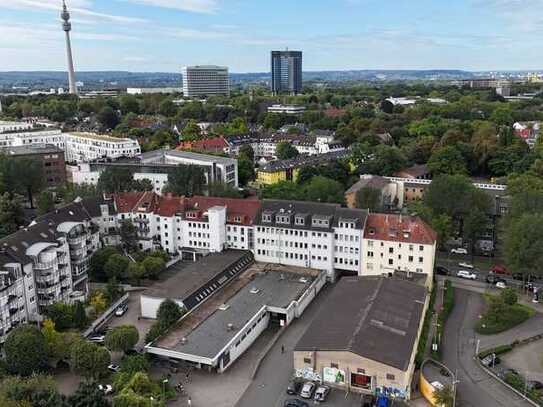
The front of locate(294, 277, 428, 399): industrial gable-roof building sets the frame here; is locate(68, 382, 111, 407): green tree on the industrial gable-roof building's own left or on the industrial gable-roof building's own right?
on the industrial gable-roof building's own right

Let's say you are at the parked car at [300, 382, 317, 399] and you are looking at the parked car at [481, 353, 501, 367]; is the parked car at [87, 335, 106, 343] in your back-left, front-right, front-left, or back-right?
back-left

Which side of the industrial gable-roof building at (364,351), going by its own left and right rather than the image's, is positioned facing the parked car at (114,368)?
right

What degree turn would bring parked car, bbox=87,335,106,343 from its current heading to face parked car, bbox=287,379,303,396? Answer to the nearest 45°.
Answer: approximately 135° to its left

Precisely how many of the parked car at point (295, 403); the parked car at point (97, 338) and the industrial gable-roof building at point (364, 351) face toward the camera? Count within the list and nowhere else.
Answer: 1

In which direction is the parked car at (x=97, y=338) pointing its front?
to the viewer's left

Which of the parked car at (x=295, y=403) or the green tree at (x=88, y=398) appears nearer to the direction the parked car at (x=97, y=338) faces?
the green tree

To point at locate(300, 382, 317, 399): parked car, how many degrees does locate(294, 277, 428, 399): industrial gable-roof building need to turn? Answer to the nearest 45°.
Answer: approximately 45° to its right

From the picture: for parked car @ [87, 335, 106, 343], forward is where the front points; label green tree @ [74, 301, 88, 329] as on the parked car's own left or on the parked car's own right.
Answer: on the parked car's own right
